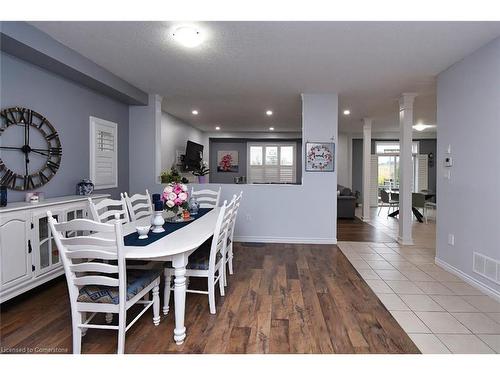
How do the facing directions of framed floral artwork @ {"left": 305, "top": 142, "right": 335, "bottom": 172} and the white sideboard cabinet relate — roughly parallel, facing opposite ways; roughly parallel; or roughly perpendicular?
roughly perpendicular

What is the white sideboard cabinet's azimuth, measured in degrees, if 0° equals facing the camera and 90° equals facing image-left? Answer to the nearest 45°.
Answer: approximately 315°

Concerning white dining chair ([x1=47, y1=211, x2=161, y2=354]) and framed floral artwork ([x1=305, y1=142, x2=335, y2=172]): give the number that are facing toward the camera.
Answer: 1

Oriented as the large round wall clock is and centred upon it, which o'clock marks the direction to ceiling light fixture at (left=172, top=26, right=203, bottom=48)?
The ceiling light fixture is roughly at 12 o'clock from the large round wall clock.

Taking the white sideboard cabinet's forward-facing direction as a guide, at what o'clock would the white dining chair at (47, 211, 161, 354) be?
The white dining chair is roughly at 1 o'clock from the white sideboard cabinet.

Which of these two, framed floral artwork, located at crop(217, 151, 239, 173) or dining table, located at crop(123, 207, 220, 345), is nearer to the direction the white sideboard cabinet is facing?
the dining table

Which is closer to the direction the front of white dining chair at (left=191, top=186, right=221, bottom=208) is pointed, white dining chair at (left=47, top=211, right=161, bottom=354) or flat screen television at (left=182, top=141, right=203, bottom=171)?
the white dining chair

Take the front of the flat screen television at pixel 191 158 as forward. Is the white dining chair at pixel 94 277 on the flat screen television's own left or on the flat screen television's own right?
on the flat screen television's own right
